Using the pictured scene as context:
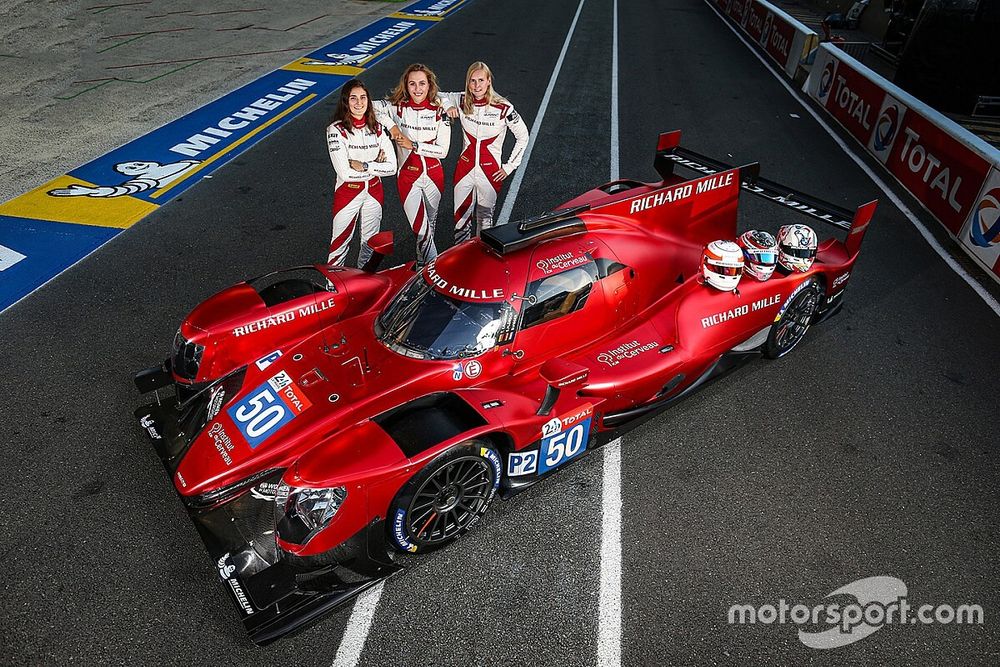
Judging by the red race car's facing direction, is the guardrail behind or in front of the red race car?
behind

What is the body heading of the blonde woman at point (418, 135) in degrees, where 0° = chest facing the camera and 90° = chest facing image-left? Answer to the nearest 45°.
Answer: approximately 0°

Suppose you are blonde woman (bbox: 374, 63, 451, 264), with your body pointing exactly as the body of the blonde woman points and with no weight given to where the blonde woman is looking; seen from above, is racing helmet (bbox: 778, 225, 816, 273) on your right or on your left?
on your left

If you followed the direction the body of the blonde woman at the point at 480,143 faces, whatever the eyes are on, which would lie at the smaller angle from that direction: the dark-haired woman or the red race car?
the red race car

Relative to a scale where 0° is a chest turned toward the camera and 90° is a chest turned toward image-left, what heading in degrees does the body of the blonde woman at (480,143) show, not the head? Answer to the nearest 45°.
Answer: approximately 0°

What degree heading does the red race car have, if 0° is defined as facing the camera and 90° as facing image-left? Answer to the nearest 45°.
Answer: approximately 45°

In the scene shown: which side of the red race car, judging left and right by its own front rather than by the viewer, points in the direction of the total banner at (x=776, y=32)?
back

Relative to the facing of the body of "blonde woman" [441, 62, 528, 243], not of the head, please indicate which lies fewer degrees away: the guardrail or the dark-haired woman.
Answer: the dark-haired woman

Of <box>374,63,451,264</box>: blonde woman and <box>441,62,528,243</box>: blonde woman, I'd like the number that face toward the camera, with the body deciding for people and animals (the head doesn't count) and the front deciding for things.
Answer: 2

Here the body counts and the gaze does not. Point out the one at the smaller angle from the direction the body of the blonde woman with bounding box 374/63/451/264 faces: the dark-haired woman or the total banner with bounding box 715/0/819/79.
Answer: the dark-haired woman
